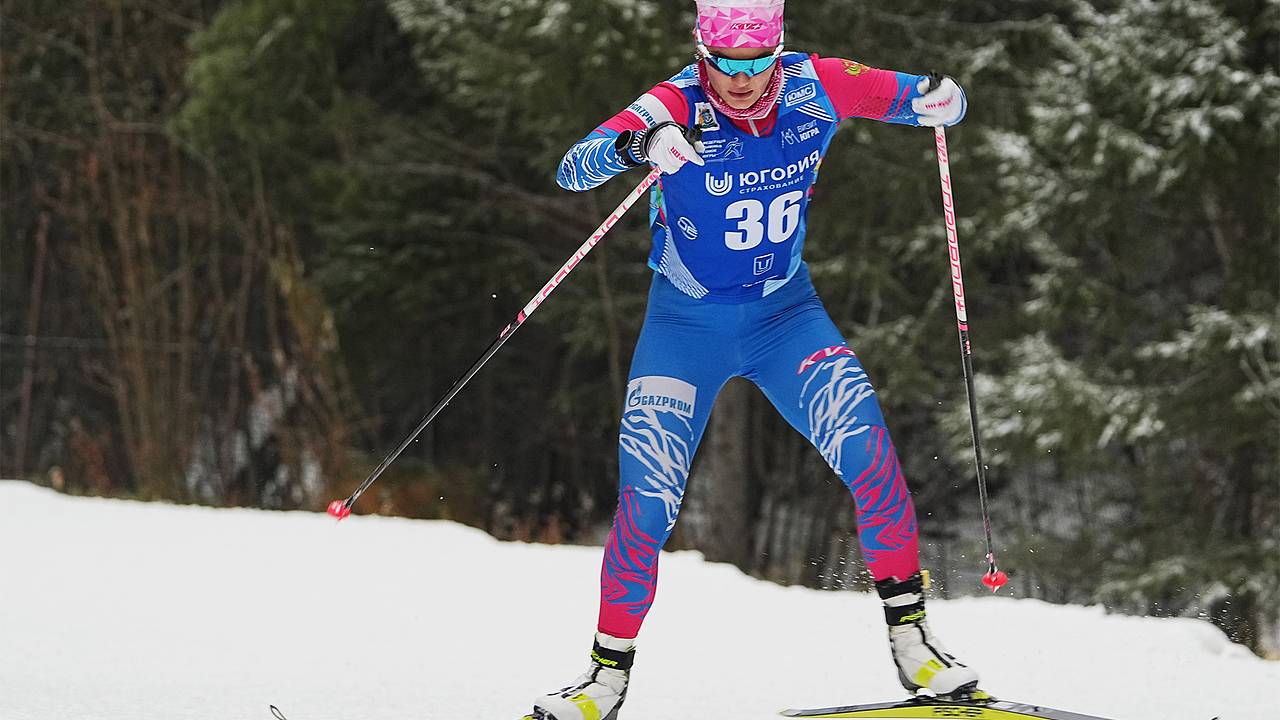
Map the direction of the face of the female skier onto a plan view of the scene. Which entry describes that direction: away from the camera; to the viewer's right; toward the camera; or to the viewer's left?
toward the camera

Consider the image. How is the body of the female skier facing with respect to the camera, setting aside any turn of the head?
toward the camera

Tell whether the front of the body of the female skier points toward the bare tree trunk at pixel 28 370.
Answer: no
